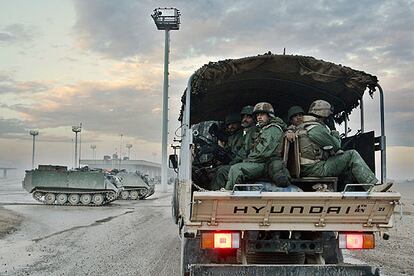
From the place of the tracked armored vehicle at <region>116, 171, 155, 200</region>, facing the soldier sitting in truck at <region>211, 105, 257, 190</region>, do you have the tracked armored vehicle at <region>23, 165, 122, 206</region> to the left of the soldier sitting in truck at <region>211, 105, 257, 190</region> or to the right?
right

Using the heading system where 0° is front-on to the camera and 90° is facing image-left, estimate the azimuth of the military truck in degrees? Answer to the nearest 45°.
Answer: approximately 180°

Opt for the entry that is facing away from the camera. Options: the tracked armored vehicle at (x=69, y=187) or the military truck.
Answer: the military truck
